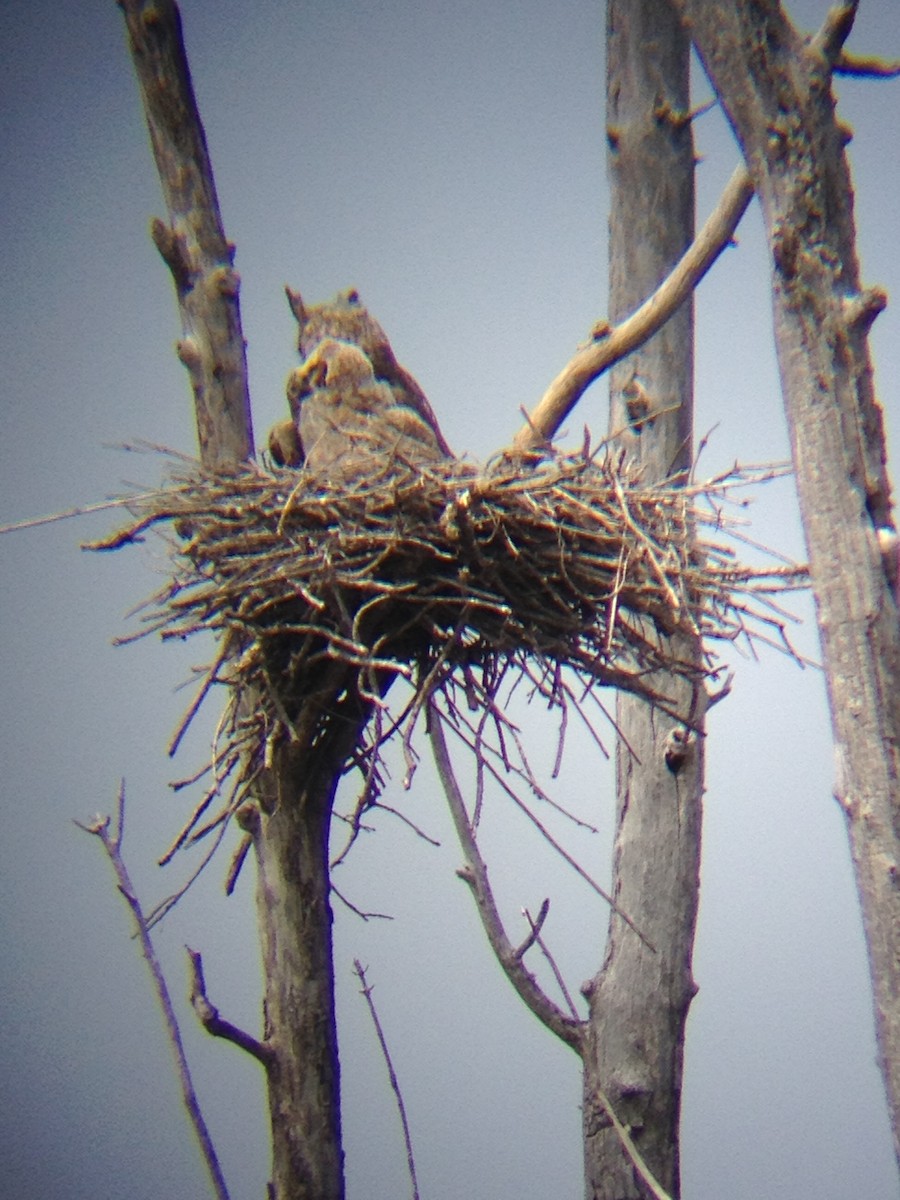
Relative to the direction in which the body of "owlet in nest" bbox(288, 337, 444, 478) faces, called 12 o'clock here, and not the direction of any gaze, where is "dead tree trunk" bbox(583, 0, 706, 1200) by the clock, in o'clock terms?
The dead tree trunk is roughly at 6 o'clock from the owlet in nest.

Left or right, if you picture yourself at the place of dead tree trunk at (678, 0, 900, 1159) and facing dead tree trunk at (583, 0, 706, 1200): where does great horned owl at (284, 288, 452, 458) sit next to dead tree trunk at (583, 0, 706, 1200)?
left

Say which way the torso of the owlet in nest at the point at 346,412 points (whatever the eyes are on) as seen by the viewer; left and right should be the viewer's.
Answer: facing the viewer and to the left of the viewer

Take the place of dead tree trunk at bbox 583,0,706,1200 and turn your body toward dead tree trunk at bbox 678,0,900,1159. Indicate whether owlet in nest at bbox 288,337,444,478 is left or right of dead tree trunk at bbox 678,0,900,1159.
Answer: right
